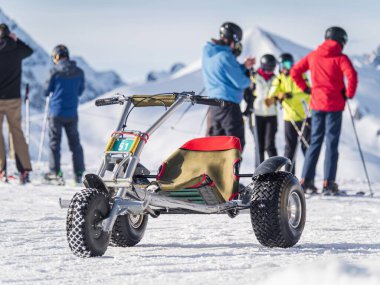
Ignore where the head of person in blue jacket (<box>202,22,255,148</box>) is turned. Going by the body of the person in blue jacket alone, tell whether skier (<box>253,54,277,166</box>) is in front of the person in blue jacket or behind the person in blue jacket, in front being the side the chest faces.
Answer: in front

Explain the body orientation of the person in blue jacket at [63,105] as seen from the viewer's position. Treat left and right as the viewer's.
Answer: facing away from the viewer and to the left of the viewer

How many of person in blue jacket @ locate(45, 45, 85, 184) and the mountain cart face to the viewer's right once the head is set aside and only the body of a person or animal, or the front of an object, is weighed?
0

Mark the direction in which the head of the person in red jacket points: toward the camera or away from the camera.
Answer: away from the camera

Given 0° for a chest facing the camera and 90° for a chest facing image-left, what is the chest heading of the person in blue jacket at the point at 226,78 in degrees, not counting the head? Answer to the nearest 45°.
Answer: approximately 225°

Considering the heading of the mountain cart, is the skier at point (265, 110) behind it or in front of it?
behind

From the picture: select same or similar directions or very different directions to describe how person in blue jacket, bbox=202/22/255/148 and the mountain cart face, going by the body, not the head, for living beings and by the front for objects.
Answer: very different directions

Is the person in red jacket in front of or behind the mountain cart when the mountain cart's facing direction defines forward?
behind

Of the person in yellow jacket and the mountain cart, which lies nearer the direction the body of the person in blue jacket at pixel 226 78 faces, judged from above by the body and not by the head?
the person in yellow jacket

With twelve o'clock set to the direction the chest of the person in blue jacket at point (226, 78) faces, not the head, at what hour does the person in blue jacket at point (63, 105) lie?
the person in blue jacket at point (63, 105) is roughly at 9 o'clock from the person in blue jacket at point (226, 78).
